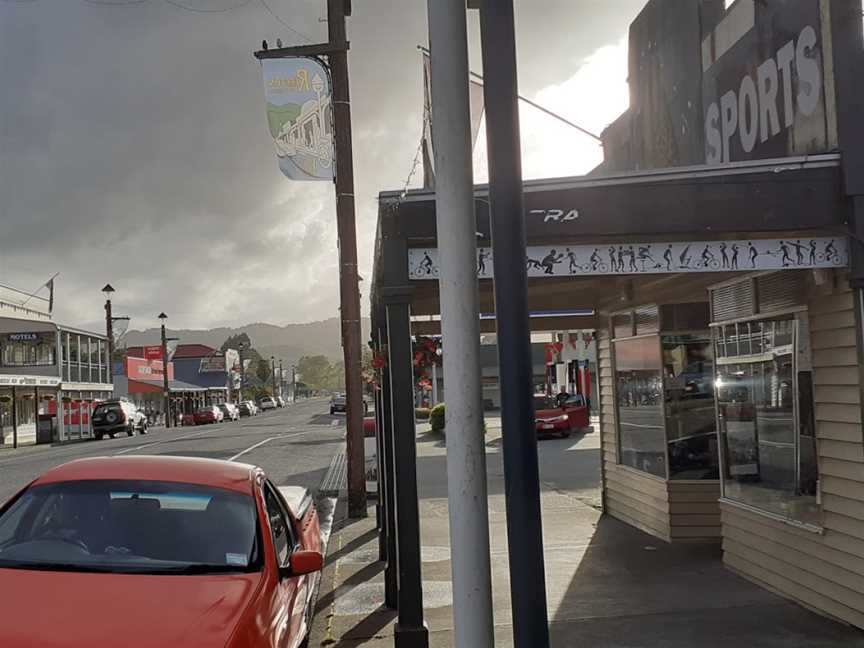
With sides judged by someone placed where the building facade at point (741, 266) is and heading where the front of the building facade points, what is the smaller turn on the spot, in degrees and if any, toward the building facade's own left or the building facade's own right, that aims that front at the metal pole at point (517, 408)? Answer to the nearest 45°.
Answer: approximately 45° to the building facade's own left

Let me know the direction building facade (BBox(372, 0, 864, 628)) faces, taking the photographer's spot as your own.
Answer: facing the viewer and to the left of the viewer

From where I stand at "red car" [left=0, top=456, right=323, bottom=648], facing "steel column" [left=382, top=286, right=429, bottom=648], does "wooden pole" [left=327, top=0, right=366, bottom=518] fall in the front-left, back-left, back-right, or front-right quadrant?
front-left

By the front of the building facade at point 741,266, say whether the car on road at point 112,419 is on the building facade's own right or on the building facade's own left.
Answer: on the building facade's own right

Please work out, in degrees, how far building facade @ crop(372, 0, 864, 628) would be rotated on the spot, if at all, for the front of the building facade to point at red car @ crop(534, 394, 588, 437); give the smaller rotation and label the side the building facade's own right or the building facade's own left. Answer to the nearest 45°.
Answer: approximately 135° to the building facade's own right

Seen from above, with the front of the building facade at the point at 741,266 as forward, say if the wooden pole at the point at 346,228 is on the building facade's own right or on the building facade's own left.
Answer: on the building facade's own right

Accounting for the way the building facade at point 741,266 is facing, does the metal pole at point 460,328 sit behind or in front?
in front

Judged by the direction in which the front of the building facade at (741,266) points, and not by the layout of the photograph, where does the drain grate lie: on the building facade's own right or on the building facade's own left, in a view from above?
on the building facade's own right

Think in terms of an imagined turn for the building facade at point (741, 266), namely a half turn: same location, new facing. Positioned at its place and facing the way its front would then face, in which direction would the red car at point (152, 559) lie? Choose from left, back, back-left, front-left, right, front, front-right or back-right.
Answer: back
